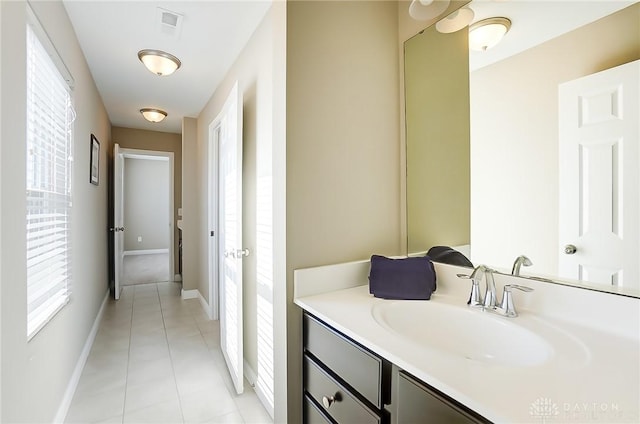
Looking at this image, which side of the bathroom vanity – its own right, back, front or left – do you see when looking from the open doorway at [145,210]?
right

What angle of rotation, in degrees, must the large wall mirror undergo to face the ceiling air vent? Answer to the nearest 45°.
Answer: approximately 45° to its right

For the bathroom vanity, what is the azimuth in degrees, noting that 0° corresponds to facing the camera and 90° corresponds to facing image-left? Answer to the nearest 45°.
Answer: approximately 45°

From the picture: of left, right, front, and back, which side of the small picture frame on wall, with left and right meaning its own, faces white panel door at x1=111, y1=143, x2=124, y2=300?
left

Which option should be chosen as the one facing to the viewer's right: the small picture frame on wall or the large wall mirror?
the small picture frame on wall

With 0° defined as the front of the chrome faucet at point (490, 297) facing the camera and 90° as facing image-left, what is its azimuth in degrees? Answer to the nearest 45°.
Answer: approximately 45°

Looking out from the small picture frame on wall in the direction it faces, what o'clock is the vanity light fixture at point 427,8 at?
The vanity light fixture is roughly at 2 o'clock from the small picture frame on wall.

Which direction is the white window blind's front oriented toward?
to the viewer's right

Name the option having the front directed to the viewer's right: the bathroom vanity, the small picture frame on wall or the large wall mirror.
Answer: the small picture frame on wall

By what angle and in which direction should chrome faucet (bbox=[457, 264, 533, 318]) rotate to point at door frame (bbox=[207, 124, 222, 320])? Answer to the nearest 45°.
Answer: approximately 45° to its right
